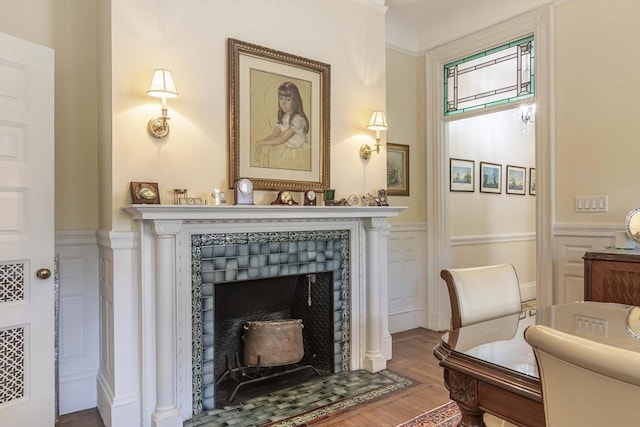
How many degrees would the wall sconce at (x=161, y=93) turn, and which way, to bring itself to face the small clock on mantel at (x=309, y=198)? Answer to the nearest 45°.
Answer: approximately 45° to its left

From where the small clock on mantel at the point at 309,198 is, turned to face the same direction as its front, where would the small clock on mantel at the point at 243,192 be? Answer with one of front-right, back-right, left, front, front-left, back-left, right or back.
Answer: right

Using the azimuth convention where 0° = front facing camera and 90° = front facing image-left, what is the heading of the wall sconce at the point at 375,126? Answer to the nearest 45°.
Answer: approximately 315°

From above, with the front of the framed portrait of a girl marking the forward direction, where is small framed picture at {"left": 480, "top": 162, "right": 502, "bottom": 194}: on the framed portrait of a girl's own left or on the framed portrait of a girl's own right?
on the framed portrait of a girl's own left

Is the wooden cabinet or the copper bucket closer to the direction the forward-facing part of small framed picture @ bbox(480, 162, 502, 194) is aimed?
the wooden cabinet
